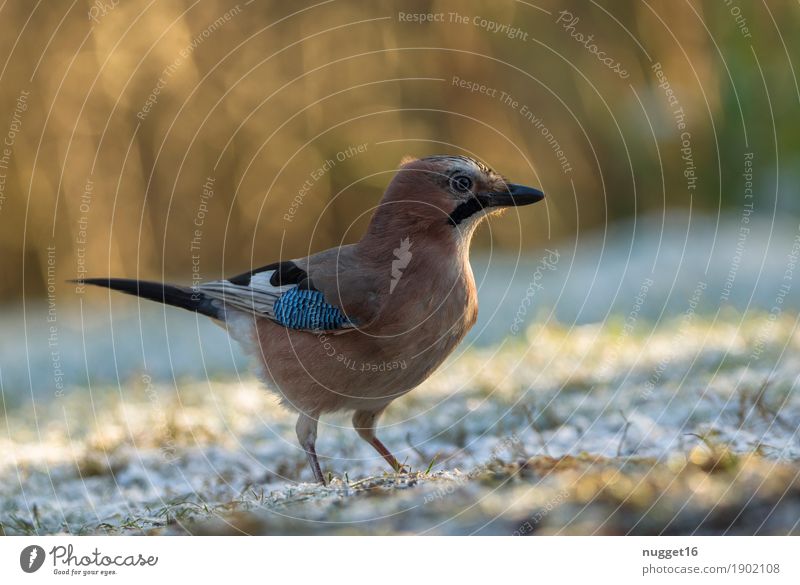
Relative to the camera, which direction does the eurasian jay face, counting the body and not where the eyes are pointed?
to the viewer's right
